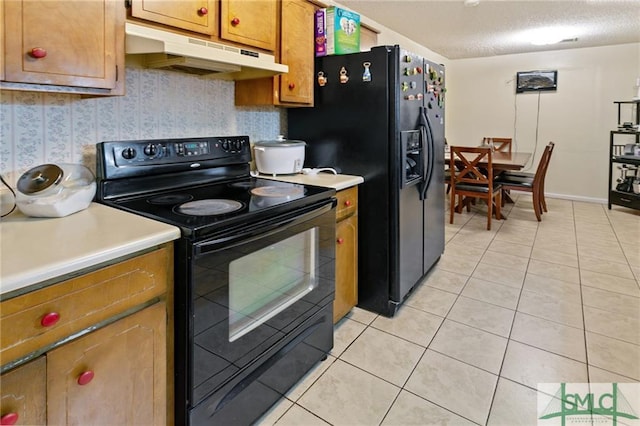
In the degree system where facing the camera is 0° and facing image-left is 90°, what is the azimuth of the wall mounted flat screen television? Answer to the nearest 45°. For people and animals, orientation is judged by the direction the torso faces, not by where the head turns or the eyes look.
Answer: approximately 0°

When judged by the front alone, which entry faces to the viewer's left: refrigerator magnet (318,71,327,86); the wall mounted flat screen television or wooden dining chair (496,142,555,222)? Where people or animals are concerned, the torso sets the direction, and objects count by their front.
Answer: the wooden dining chair

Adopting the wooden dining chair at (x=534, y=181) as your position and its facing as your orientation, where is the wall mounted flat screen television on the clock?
The wall mounted flat screen television is roughly at 3 o'clock from the wooden dining chair.

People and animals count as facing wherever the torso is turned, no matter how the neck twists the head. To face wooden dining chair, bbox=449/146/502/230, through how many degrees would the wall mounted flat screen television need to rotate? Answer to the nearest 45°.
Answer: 0° — it already faces it

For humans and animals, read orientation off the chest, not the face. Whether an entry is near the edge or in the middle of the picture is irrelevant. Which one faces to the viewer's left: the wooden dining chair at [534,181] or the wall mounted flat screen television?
the wooden dining chair

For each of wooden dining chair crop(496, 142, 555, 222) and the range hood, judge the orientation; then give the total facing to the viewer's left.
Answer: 1

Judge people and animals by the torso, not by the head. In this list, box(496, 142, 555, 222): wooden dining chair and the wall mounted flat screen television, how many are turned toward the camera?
1

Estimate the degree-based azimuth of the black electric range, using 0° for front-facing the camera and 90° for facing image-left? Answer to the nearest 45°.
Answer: approximately 315°

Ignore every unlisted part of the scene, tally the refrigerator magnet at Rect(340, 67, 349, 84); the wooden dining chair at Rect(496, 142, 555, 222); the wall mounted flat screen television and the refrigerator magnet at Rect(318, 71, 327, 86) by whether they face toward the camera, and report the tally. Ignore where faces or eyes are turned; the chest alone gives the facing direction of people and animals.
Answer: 3

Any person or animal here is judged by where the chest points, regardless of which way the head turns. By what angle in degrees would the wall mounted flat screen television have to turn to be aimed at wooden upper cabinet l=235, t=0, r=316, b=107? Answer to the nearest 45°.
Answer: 0° — it already faces it
